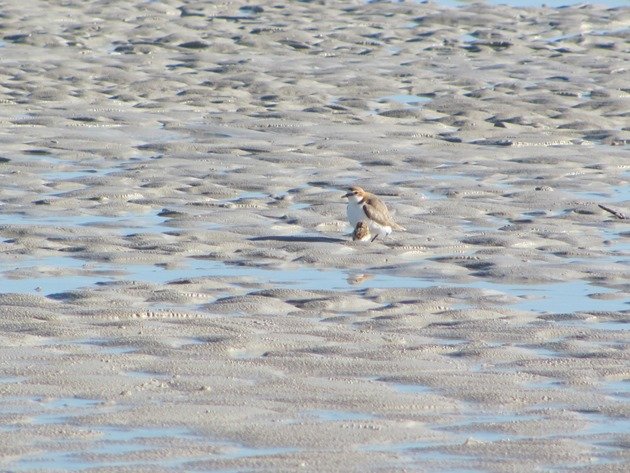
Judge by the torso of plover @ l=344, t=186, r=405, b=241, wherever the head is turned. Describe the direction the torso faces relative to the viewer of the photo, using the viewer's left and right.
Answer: facing to the left of the viewer
